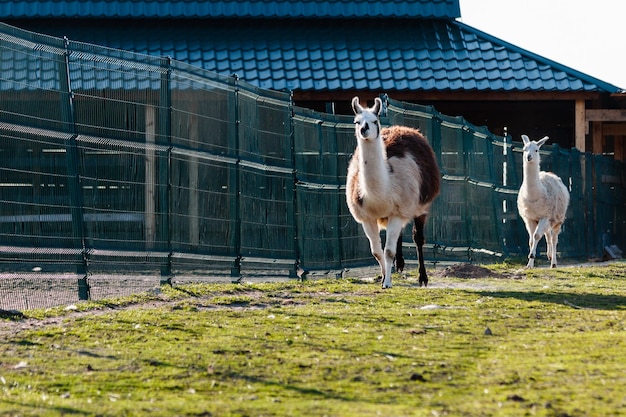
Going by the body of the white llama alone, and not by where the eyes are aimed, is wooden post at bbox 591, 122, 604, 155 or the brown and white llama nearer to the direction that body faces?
the brown and white llama

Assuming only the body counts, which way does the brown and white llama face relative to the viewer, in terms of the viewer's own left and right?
facing the viewer and to the left of the viewer

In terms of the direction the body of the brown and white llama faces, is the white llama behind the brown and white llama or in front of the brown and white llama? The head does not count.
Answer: behind

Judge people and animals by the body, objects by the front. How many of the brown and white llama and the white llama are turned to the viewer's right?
0

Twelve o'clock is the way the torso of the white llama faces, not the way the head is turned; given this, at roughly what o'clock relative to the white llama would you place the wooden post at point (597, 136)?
The wooden post is roughly at 5 o'clock from the white llama.

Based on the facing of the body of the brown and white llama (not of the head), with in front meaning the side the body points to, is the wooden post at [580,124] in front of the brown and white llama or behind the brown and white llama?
behind

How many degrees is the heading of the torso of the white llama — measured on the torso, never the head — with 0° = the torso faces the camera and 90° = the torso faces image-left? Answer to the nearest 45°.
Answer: approximately 45°

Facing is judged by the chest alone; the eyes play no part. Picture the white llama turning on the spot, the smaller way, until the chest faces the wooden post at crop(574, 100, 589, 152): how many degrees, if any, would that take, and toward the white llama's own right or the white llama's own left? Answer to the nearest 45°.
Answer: approximately 135° to the white llama's own right
